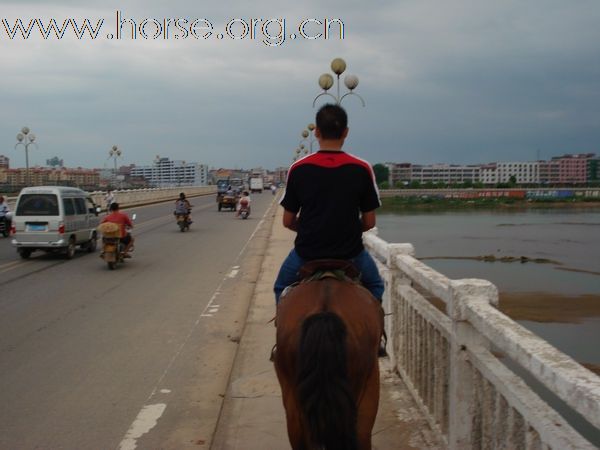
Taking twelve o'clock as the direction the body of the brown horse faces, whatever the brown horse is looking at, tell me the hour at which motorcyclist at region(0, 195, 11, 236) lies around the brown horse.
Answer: The motorcyclist is roughly at 11 o'clock from the brown horse.

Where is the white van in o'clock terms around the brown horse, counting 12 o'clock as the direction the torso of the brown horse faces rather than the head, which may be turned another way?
The white van is roughly at 11 o'clock from the brown horse.

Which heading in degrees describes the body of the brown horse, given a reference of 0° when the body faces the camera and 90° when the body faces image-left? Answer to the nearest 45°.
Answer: approximately 180°

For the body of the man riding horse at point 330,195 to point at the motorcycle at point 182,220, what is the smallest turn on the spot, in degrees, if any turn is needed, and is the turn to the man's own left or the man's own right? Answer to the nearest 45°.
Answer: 0° — they already face it

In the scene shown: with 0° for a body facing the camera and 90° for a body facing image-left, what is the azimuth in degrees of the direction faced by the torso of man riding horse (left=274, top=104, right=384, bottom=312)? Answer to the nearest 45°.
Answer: approximately 180°

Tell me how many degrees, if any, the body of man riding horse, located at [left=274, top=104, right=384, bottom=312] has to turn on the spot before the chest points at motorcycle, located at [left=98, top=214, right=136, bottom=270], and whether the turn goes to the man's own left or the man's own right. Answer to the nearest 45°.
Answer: approximately 45° to the man's own left

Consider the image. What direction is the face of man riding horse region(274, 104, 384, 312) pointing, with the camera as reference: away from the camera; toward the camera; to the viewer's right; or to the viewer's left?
away from the camera
